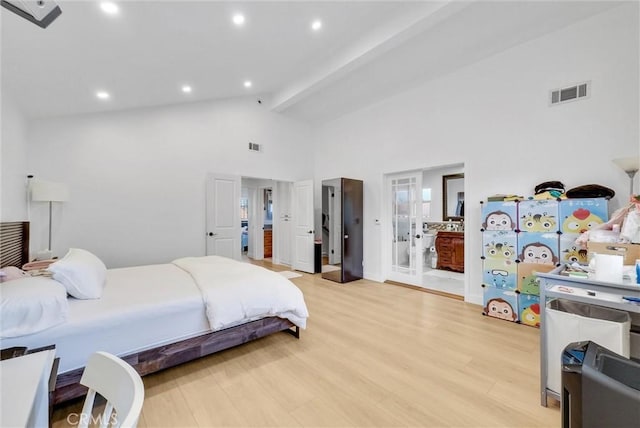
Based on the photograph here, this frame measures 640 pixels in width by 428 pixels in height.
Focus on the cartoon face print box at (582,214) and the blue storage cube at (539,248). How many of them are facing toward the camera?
2

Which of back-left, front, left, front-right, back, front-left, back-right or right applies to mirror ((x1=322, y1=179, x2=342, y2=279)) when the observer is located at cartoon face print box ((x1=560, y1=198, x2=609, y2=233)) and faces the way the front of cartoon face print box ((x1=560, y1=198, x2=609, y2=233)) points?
right

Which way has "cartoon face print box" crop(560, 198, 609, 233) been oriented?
toward the camera

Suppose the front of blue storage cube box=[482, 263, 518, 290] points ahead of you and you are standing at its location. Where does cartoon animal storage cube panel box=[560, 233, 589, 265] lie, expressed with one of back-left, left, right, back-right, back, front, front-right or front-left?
back-left

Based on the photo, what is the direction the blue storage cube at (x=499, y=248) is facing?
toward the camera

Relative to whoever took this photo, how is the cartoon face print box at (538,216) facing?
facing the viewer

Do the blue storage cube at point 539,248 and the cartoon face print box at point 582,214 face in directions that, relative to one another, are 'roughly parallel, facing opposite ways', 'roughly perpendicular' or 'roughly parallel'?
roughly parallel

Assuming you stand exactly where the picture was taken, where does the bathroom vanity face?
facing the viewer and to the left of the viewer

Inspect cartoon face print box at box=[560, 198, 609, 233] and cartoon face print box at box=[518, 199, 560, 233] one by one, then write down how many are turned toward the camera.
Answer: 2
